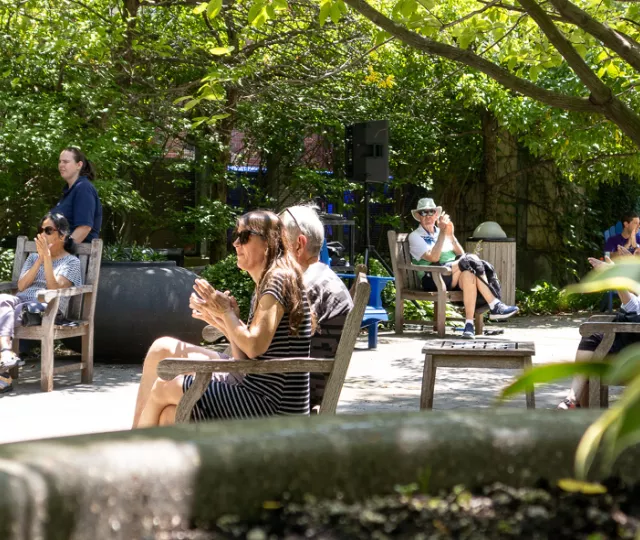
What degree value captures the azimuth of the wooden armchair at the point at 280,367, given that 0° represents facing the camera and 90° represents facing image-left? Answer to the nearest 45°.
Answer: approximately 90°

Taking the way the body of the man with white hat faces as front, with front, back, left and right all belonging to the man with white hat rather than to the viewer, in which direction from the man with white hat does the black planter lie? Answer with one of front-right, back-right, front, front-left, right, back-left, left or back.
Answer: right

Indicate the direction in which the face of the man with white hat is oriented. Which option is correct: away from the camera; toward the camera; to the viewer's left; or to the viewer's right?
toward the camera

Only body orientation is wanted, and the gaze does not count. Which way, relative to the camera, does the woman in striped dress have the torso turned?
to the viewer's left

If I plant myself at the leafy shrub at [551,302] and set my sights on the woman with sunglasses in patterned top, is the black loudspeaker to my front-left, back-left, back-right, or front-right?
front-right

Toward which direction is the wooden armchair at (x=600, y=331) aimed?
to the viewer's left

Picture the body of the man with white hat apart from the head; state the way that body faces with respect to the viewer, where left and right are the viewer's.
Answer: facing the viewer and to the right of the viewer

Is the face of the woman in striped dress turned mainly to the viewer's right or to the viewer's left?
to the viewer's left

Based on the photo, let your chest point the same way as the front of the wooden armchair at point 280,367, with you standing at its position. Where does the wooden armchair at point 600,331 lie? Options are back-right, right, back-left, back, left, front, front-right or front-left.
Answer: back-right

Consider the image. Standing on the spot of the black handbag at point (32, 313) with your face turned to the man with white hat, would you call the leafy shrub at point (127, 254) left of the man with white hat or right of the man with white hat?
left

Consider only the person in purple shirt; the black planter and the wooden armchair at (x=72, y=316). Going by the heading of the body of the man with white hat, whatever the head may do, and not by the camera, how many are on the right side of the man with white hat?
2
